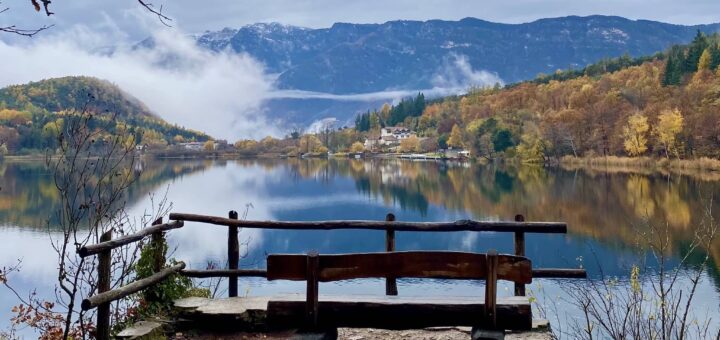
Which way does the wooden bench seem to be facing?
away from the camera

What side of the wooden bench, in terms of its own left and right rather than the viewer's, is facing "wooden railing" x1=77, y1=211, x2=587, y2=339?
front

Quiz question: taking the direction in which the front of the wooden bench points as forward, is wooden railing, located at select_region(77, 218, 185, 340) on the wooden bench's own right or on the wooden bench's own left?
on the wooden bench's own left
